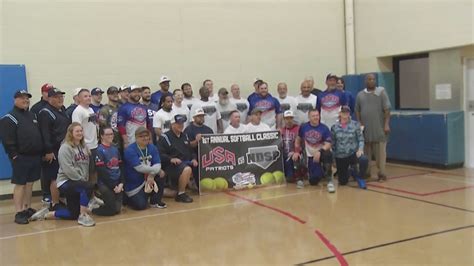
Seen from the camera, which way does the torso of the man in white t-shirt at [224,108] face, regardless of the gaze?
toward the camera

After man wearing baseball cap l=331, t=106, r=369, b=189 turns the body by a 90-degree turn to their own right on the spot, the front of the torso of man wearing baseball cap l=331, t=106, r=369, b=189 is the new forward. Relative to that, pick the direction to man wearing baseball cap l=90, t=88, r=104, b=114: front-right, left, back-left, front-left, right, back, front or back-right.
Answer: front

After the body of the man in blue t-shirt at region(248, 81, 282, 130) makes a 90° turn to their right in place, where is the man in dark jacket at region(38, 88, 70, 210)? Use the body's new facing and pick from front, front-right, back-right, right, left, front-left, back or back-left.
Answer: front-left

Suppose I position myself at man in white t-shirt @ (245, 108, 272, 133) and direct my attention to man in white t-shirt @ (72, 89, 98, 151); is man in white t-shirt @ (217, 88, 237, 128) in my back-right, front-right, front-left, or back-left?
front-right

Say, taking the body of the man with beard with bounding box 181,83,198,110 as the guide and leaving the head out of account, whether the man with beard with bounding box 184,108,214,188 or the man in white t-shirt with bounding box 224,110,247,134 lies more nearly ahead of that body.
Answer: the man with beard

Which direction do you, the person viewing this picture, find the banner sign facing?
facing the viewer

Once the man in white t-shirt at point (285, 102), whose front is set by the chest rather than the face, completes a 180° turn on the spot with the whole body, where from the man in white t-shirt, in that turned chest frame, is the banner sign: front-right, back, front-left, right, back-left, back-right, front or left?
back-left

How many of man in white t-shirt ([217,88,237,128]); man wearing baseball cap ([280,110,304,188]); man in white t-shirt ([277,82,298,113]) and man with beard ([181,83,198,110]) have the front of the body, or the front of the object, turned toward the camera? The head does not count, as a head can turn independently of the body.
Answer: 4

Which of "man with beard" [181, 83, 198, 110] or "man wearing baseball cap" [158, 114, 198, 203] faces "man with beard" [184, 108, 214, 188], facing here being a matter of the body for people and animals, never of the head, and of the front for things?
"man with beard" [181, 83, 198, 110]

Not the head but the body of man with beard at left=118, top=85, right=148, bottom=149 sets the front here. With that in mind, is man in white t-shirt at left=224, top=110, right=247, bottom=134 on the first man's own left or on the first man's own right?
on the first man's own left

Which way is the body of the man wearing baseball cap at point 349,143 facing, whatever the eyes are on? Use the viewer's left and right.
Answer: facing the viewer

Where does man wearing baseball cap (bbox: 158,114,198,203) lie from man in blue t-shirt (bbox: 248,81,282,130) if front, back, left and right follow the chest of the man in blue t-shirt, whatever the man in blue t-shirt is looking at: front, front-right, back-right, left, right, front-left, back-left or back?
front-right

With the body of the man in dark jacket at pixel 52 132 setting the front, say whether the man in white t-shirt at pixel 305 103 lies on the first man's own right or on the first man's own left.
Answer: on the first man's own left

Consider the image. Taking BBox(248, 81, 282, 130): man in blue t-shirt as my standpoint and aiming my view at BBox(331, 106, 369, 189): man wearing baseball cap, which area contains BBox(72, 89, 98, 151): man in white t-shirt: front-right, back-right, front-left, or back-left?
back-right

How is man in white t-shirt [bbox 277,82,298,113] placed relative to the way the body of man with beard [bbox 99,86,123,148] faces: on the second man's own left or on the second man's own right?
on the second man's own left

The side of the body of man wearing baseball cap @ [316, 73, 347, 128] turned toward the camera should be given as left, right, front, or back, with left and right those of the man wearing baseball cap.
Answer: front

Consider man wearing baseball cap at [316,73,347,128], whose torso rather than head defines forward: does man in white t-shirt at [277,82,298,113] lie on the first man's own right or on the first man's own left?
on the first man's own right

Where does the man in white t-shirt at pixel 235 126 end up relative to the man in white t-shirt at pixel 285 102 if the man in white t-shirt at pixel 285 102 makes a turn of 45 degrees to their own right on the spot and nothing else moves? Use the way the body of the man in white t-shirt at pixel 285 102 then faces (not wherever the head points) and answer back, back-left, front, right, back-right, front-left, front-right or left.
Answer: front

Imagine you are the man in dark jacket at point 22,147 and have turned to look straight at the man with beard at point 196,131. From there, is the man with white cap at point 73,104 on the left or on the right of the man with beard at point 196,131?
left
